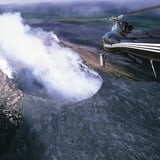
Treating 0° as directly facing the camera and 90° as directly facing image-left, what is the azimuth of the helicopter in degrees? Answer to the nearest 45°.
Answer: approximately 90°

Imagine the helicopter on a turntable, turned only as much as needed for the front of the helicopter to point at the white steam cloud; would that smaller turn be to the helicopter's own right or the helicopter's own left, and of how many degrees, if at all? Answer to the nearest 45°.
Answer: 0° — it already faces it
